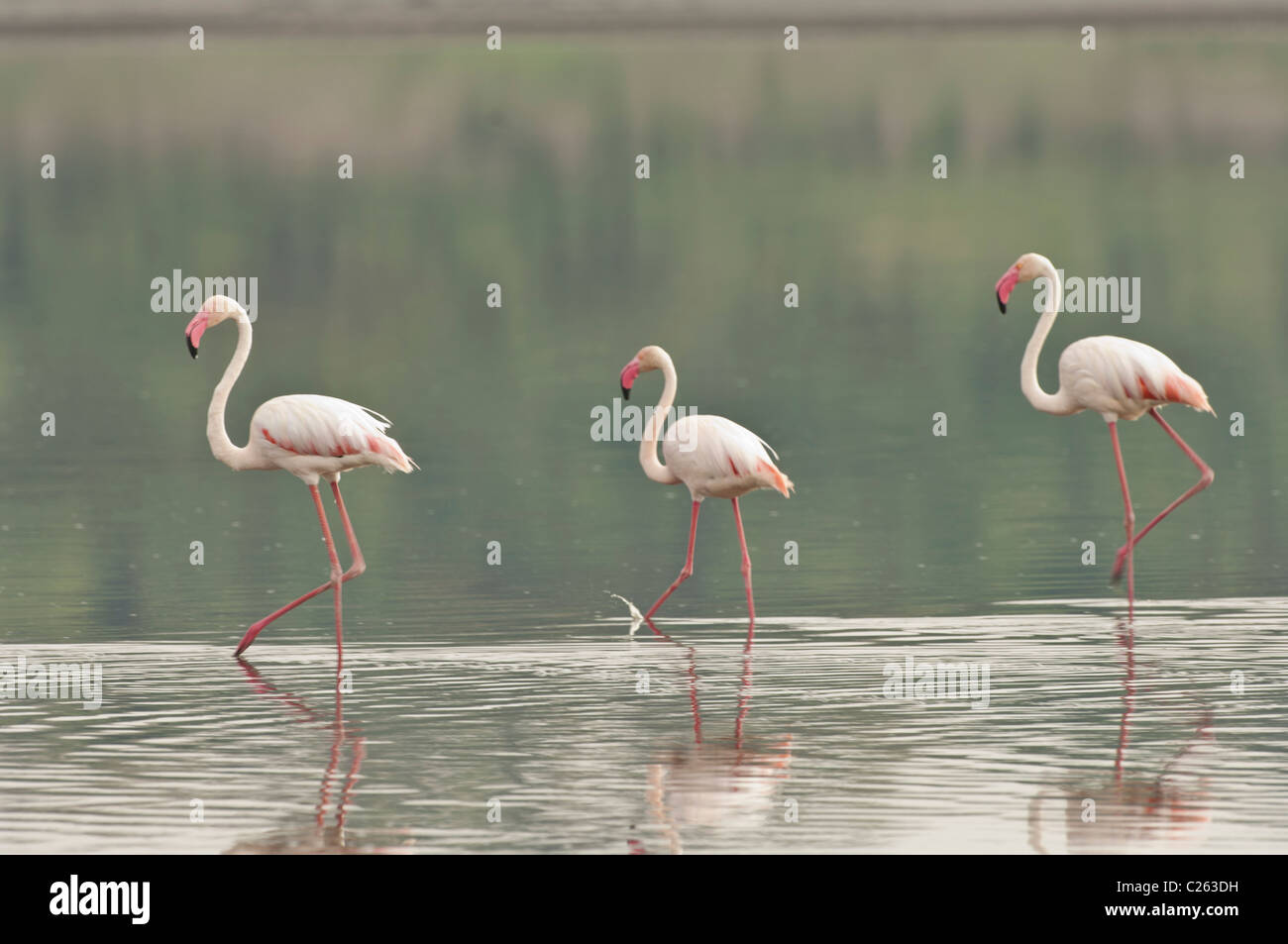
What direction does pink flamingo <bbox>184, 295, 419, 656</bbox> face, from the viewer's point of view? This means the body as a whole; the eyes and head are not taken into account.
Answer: to the viewer's left

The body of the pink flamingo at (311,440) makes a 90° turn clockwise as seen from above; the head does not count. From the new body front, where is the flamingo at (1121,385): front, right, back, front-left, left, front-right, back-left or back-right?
right

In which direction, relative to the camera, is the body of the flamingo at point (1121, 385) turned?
to the viewer's left
